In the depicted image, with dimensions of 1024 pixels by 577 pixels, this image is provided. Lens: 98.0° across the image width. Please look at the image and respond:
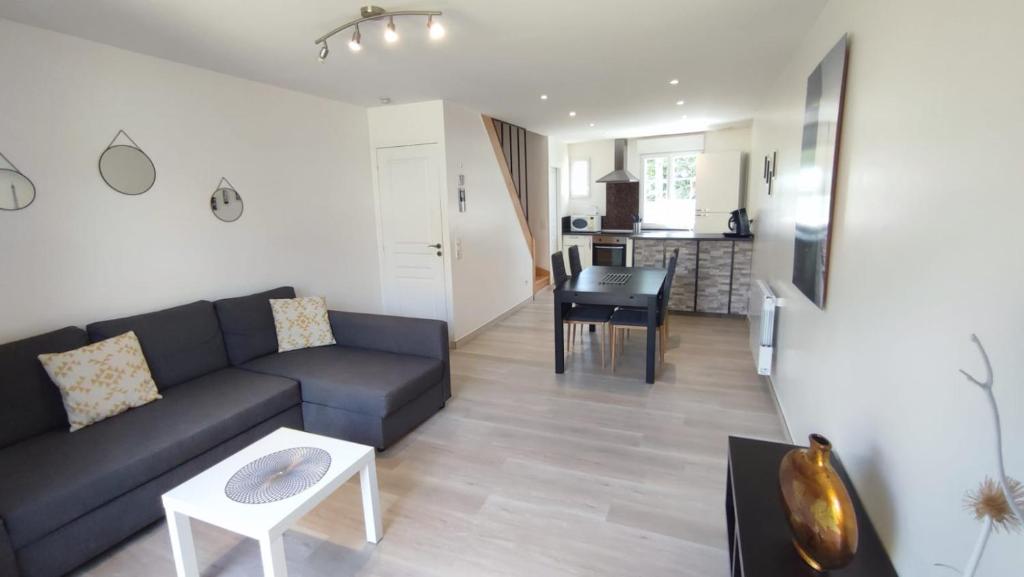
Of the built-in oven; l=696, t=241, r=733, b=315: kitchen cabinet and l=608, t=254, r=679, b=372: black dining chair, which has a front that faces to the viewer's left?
the black dining chair

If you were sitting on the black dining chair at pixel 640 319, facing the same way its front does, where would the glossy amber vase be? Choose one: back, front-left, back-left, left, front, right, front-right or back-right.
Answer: left

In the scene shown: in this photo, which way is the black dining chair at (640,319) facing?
to the viewer's left

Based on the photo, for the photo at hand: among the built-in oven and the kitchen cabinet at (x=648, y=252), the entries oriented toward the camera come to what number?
2

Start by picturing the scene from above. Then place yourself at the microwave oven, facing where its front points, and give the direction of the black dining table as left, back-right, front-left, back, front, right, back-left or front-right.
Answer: front

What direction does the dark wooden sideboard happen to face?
to the viewer's left

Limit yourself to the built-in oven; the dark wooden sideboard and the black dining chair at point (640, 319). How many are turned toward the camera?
1

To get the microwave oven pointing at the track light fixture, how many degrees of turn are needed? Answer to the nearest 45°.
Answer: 0° — it already faces it

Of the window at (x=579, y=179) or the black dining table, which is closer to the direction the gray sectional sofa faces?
the black dining table

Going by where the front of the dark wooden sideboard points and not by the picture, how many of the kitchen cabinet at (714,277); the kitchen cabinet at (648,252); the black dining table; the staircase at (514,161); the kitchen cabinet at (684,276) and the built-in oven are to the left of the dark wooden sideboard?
0

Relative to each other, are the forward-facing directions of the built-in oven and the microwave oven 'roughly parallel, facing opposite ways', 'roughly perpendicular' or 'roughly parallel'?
roughly parallel

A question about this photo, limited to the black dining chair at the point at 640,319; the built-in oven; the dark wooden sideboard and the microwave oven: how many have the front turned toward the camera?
2

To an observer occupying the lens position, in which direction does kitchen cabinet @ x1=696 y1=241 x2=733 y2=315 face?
facing the viewer

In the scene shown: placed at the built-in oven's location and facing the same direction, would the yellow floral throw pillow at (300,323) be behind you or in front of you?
in front

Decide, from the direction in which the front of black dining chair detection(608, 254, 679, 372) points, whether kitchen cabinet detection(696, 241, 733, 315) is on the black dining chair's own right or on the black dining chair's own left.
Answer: on the black dining chair's own right

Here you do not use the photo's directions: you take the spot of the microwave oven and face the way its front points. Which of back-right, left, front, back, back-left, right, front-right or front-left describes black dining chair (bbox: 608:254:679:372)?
front

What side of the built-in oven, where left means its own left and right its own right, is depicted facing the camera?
front

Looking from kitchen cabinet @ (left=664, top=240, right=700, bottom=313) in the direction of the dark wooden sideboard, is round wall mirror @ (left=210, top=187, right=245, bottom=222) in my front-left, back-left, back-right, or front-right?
front-right

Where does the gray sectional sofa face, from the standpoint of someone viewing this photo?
facing the viewer and to the right of the viewer
